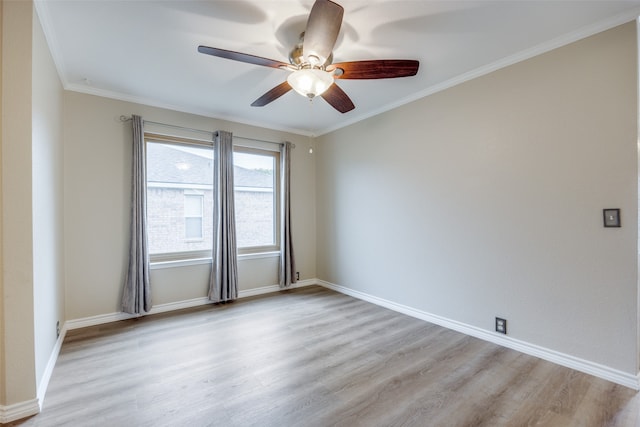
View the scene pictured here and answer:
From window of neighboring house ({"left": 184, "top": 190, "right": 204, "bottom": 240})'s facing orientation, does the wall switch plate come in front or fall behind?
in front

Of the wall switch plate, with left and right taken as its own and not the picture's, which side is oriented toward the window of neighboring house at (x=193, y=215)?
right

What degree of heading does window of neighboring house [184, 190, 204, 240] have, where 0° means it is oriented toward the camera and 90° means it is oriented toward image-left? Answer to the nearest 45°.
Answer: approximately 0°

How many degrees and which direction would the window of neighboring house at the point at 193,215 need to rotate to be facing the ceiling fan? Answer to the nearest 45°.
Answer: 0° — it already faces it

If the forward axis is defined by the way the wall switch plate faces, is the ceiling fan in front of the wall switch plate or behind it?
in front

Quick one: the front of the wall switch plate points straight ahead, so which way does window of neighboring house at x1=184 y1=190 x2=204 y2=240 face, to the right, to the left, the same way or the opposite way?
to the left
